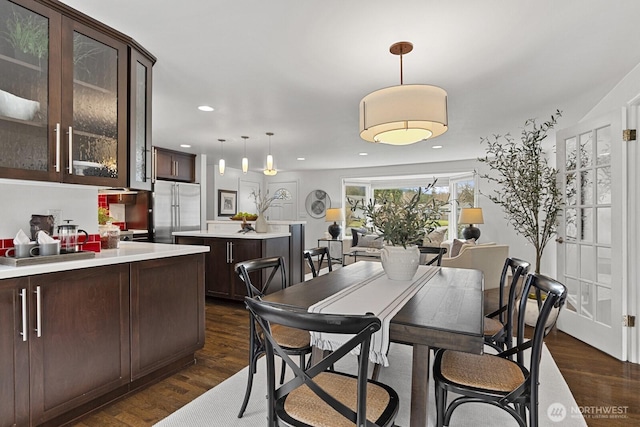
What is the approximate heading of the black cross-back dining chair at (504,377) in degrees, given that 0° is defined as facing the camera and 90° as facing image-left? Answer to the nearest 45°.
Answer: approximately 90°

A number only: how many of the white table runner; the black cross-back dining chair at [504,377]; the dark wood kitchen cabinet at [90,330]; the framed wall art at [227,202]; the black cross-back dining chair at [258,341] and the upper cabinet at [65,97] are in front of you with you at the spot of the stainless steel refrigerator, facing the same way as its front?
5

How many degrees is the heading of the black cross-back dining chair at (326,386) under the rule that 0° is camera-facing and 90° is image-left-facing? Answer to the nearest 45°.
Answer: approximately 225°

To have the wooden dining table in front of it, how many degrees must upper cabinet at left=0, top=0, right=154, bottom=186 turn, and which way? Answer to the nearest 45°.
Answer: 0° — it already faces it

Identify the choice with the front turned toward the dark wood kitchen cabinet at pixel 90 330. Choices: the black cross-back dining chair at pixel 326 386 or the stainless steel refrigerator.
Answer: the stainless steel refrigerator
